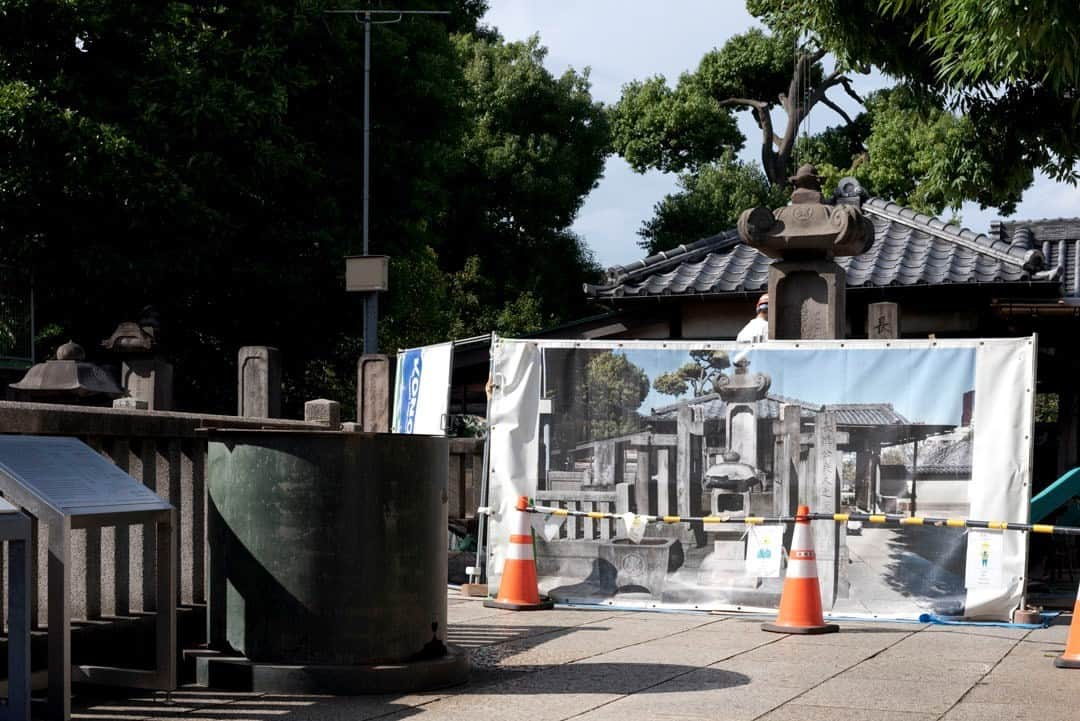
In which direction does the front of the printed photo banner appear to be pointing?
toward the camera

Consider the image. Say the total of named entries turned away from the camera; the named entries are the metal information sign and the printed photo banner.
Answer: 0

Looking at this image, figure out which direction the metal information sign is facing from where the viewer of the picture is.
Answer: facing the viewer and to the right of the viewer

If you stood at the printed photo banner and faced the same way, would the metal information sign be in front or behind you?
in front

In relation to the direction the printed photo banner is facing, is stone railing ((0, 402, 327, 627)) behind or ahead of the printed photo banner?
ahead

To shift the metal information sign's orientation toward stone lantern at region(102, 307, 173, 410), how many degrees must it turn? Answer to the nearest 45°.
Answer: approximately 135° to its left

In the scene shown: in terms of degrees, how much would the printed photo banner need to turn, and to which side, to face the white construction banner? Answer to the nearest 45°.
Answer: approximately 135° to its right

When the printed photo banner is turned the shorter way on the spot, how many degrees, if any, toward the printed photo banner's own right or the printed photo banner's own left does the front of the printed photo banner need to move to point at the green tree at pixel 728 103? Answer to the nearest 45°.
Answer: approximately 180°

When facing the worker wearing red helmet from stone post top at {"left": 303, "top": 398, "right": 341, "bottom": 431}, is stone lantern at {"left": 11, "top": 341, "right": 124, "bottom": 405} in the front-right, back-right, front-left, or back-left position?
back-left

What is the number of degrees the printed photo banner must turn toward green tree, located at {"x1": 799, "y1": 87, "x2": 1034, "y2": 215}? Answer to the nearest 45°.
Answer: approximately 180°
